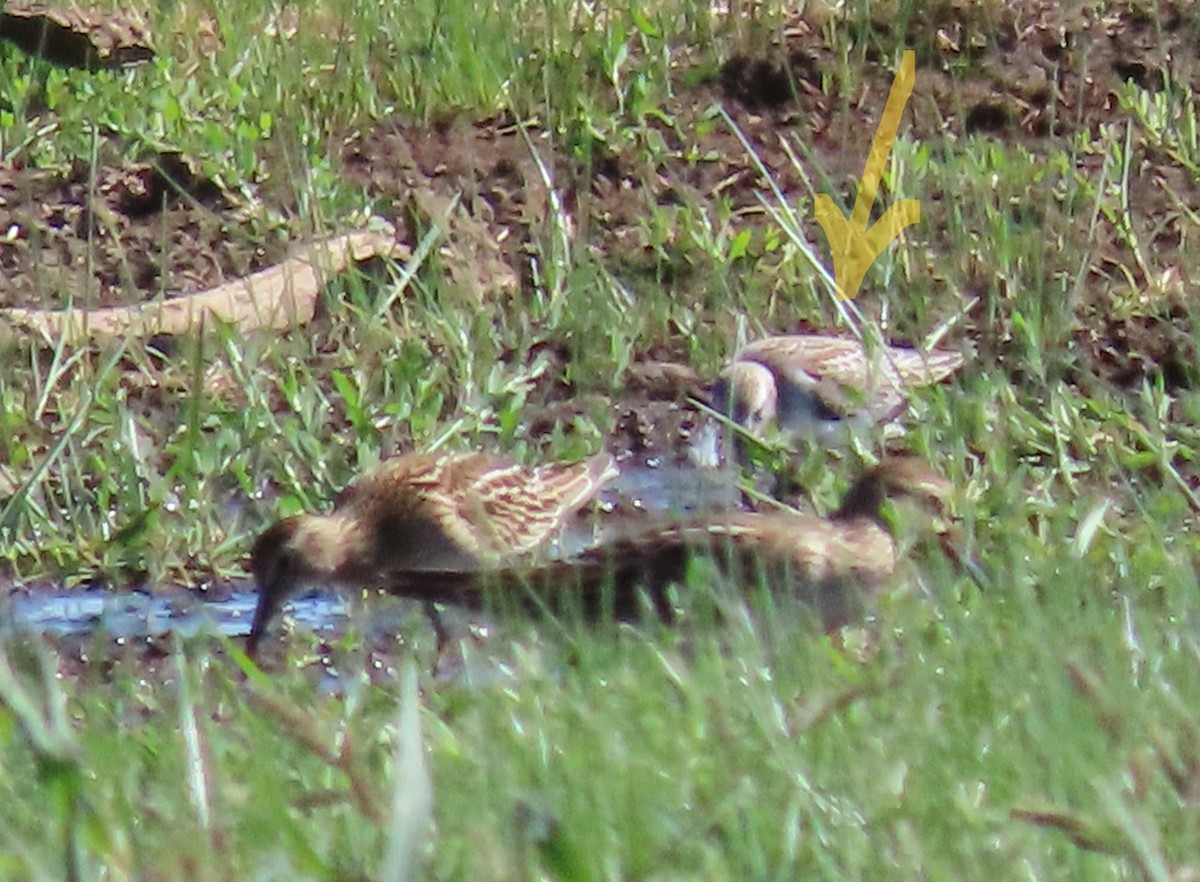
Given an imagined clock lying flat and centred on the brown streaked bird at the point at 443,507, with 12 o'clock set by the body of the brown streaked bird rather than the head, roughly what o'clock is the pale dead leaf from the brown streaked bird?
The pale dead leaf is roughly at 2 o'clock from the brown streaked bird.

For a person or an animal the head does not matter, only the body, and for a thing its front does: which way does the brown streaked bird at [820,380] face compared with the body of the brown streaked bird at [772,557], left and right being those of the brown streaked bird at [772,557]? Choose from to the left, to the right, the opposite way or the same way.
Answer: the opposite way

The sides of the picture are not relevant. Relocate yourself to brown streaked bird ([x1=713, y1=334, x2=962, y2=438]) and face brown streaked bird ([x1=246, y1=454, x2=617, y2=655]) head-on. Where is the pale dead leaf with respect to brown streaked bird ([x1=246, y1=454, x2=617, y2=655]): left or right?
right

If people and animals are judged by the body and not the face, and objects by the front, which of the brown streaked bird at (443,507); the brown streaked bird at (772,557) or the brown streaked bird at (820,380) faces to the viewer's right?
the brown streaked bird at (772,557)

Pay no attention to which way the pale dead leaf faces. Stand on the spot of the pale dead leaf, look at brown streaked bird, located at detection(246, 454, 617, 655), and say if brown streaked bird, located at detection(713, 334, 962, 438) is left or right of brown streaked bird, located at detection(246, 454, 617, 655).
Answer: left

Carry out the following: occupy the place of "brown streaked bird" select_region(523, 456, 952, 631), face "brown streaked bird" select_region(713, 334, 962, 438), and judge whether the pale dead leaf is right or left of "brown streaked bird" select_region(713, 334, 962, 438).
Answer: left

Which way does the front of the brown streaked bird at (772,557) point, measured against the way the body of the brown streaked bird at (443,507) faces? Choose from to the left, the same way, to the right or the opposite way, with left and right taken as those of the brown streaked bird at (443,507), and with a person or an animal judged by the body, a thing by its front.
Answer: the opposite way

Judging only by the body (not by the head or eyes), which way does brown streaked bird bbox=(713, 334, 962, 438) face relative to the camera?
to the viewer's left

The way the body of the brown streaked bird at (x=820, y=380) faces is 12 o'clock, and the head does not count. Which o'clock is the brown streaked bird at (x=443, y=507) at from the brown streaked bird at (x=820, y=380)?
the brown streaked bird at (x=443, y=507) is roughly at 11 o'clock from the brown streaked bird at (x=820, y=380).

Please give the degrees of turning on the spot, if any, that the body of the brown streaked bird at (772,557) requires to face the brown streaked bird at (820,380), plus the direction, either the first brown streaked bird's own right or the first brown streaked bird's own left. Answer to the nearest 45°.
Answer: approximately 90° to the first brown streaked bird's own left

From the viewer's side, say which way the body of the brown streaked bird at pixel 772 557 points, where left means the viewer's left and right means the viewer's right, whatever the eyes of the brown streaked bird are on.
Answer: facing to the right of the viewer

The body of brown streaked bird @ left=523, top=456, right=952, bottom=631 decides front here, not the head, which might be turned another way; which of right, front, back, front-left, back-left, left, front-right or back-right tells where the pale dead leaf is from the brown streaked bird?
back-left

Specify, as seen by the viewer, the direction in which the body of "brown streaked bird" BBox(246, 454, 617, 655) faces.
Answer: to the viewer's left

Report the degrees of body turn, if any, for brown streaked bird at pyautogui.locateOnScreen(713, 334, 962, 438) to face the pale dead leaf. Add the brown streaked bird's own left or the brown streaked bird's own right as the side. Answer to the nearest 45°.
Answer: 0° — it already faces it
